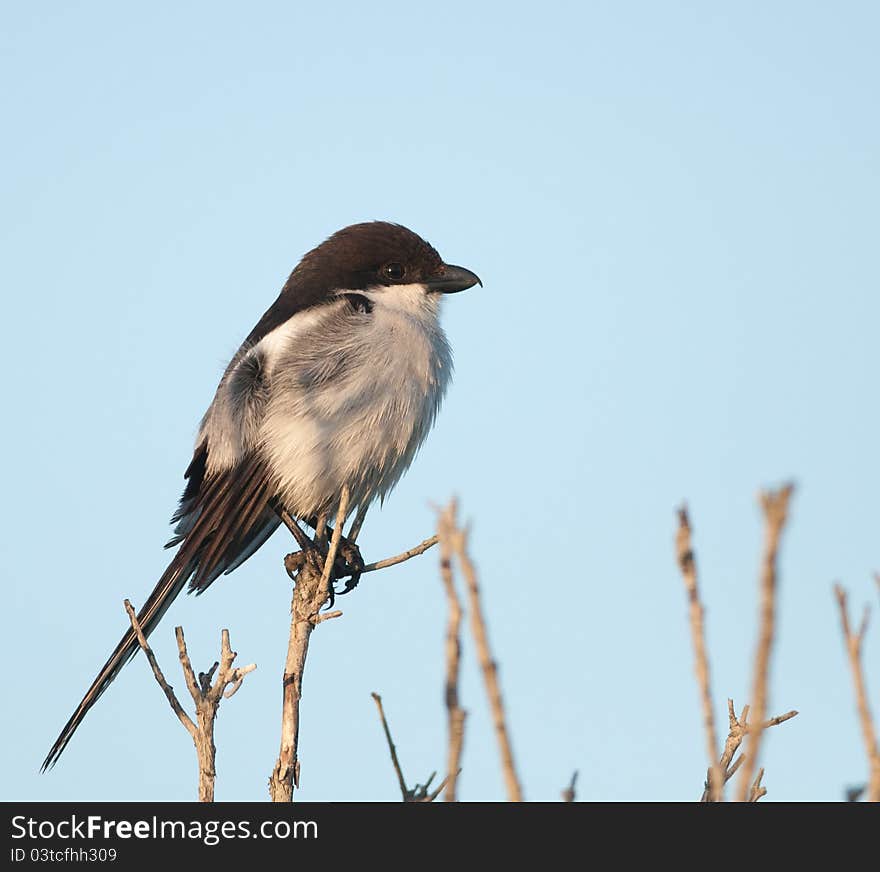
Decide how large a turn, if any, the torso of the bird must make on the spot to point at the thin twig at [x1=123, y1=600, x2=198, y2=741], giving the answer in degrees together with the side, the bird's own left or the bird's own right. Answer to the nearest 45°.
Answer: approximately 90° to the bird's own right

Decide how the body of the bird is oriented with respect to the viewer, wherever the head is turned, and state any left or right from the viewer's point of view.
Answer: facing to the right of the viewer
